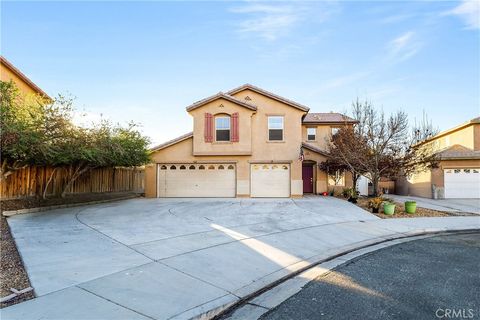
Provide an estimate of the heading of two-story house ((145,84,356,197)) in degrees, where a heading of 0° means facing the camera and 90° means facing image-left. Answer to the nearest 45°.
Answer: approximately 0°

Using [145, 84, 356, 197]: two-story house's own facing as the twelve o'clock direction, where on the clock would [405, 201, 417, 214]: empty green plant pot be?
The empty green plant pot is roughly at 10 o'clock from the two-story house.

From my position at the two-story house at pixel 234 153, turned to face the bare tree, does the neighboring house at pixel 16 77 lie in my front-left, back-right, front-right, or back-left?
back-right

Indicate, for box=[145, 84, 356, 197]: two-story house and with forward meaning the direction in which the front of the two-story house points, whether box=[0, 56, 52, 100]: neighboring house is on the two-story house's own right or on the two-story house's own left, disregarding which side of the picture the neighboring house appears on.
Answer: on the two-story house's own right

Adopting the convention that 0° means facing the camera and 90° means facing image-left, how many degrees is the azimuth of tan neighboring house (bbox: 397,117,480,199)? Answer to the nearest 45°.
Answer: approximately 0°

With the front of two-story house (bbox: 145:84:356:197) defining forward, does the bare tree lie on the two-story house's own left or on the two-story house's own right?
on the two-story house's own left

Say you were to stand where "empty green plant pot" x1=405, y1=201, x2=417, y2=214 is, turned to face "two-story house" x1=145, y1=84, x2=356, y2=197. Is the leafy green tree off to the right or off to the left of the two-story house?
left

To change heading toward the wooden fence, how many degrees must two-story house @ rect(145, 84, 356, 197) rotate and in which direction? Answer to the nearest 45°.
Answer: approximately 45° to its right

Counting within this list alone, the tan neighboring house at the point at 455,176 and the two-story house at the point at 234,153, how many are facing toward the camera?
2

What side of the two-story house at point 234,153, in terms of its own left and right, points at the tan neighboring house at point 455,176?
left
